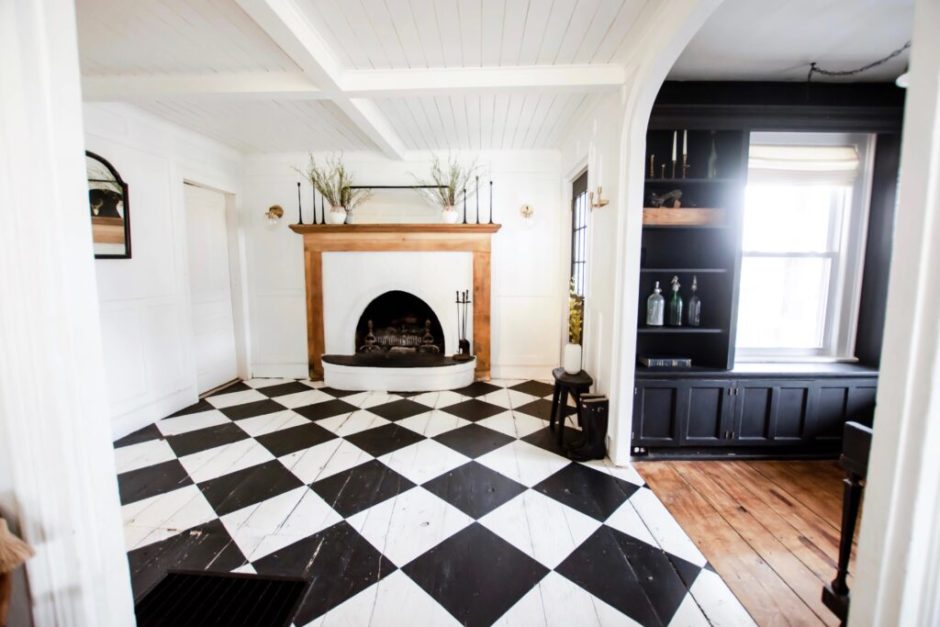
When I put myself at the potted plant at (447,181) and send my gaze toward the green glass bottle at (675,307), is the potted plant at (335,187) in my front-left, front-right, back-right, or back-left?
back-right

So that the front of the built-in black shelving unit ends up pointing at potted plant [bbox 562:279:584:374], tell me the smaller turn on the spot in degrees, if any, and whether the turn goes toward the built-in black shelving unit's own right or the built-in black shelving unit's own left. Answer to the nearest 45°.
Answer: approximately 90° to the built-in black shelving unit's own right

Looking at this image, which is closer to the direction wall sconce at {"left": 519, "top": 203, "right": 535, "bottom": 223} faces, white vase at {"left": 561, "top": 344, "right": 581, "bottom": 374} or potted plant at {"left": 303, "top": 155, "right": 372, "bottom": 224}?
the white vase

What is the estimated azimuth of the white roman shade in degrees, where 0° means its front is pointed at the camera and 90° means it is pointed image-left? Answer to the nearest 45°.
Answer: approximately 0°

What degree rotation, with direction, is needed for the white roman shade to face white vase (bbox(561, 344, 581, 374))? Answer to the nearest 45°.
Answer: approximately 45° to its right

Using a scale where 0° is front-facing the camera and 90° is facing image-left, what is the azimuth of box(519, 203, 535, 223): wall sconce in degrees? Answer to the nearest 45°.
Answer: approximately 0°
